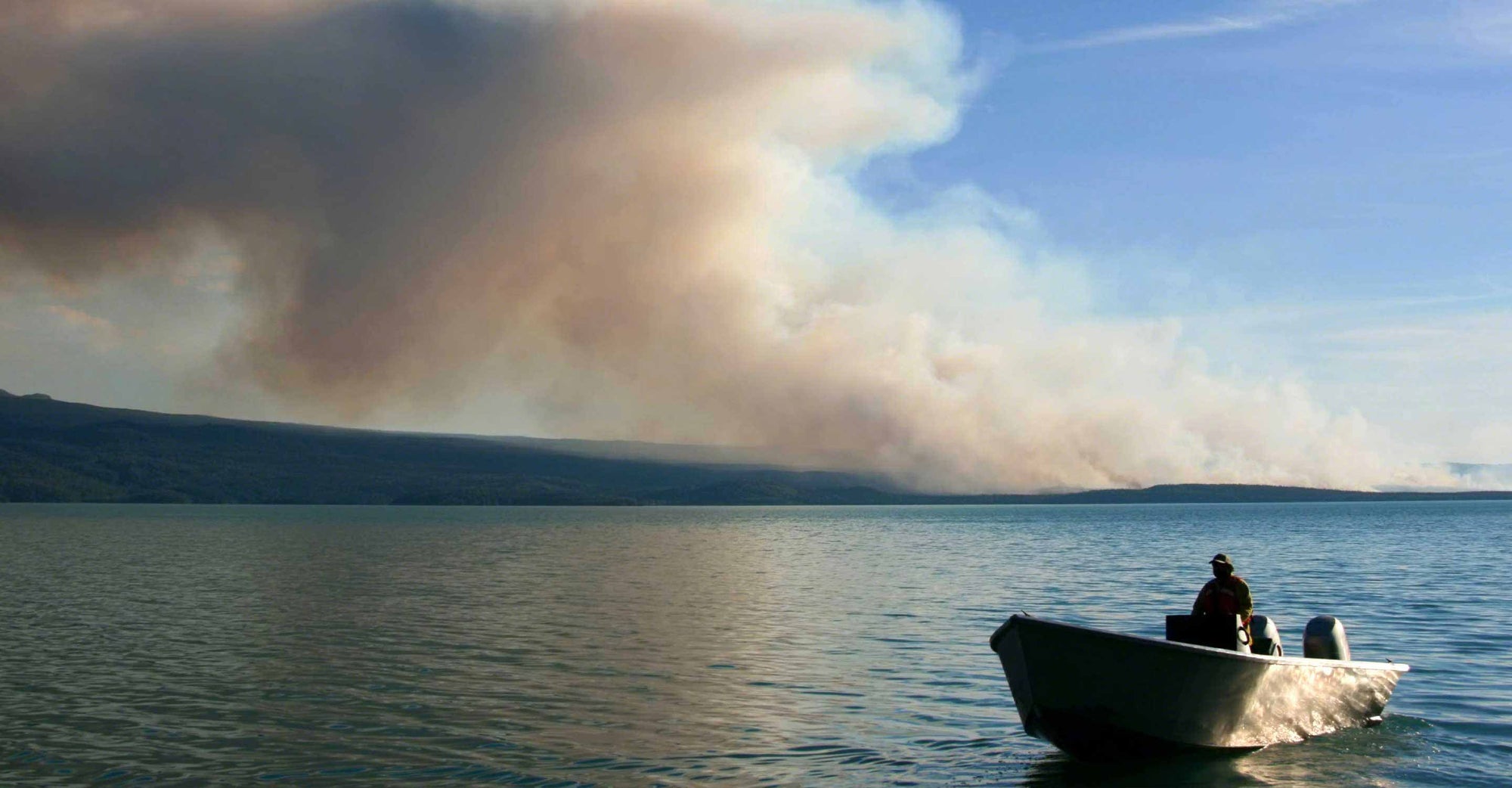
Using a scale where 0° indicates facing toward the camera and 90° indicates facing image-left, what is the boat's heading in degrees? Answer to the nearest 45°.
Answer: approximately 45°

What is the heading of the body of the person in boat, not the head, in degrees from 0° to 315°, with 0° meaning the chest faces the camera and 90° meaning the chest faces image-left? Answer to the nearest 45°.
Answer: approximately 45°
